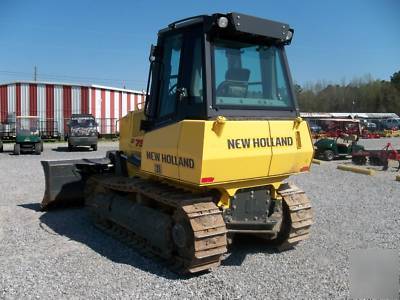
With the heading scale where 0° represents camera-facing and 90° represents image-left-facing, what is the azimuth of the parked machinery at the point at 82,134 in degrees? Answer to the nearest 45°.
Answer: approximately 0°

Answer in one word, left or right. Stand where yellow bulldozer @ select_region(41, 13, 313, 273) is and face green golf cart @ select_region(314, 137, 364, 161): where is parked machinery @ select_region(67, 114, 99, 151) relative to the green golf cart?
left

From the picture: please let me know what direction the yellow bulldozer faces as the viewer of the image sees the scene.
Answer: facing away from the viewer and to the left of the viewer

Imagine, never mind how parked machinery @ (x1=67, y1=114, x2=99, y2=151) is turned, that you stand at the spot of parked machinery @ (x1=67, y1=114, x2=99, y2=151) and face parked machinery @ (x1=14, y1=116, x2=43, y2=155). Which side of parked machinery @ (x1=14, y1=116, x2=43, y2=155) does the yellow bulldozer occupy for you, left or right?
left

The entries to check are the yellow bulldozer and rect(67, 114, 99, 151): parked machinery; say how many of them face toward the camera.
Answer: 1

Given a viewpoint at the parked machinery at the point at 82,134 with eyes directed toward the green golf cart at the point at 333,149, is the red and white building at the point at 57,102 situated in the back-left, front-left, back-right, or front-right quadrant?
back-left

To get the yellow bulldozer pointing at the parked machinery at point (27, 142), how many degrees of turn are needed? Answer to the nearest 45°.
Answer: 0° — it already faces it

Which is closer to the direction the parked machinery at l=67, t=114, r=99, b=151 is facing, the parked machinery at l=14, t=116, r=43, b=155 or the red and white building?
the parked machinery

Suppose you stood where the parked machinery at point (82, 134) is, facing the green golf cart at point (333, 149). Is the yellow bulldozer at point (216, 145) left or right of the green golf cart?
right

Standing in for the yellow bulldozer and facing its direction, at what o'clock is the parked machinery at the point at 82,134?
The parked machinery is roughly at 1 o'clock from the yellow bulldozer.

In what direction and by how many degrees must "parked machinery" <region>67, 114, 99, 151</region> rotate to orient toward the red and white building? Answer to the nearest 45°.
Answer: approximately 180°

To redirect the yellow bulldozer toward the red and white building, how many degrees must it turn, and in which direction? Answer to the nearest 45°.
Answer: approximately 45° to its right

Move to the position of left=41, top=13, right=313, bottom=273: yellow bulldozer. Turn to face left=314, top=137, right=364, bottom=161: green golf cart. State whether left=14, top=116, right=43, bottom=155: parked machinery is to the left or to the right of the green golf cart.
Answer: left
